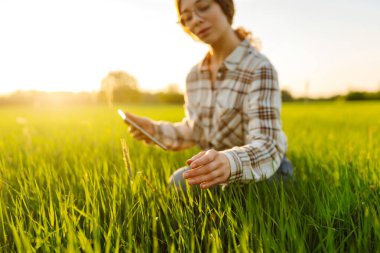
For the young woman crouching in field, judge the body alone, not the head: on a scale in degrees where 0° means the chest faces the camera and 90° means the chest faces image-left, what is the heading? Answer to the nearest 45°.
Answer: approximately 45°
